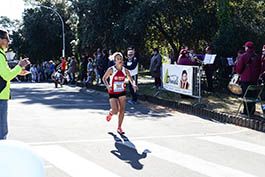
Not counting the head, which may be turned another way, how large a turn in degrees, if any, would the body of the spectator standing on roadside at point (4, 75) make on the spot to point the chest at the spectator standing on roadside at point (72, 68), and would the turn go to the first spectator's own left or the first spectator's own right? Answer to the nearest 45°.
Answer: approximately 90° to the first spectator's own left

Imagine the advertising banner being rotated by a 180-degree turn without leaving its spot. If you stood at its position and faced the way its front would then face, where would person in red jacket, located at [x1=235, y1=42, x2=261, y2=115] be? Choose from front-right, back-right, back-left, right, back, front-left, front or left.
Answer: right

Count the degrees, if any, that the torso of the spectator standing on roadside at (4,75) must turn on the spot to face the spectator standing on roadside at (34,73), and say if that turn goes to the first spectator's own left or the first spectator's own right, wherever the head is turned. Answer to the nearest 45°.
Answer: approximately 90° to the first spectator's own left

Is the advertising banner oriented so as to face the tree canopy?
no

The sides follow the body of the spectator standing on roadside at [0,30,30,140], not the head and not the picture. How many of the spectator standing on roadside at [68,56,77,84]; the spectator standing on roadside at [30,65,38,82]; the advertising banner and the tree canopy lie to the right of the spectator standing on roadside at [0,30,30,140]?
0

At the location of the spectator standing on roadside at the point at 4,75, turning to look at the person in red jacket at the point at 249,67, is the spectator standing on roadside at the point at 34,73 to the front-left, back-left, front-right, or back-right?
front-left

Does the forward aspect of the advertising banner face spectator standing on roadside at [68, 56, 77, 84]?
no

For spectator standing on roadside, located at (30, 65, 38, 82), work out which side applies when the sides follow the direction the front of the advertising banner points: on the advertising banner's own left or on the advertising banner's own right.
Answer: on the advertising banner's own right

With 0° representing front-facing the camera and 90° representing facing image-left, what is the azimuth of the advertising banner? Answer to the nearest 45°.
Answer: approximately 45°

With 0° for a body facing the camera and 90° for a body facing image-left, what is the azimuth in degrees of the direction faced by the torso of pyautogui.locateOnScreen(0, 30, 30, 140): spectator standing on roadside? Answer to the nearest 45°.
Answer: approximately 270°

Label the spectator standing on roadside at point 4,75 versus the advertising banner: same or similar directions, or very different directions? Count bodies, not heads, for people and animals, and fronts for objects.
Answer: very different directions

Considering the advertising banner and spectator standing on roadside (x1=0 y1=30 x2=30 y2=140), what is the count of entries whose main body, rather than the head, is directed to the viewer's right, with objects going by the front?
1

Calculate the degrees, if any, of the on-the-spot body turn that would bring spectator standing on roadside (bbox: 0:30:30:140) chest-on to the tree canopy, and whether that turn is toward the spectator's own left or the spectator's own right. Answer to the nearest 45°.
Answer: approximately 45° to the spectator's own left

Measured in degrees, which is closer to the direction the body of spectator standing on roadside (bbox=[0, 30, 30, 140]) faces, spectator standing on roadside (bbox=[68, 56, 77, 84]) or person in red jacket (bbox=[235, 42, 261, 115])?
the person in red jacket
